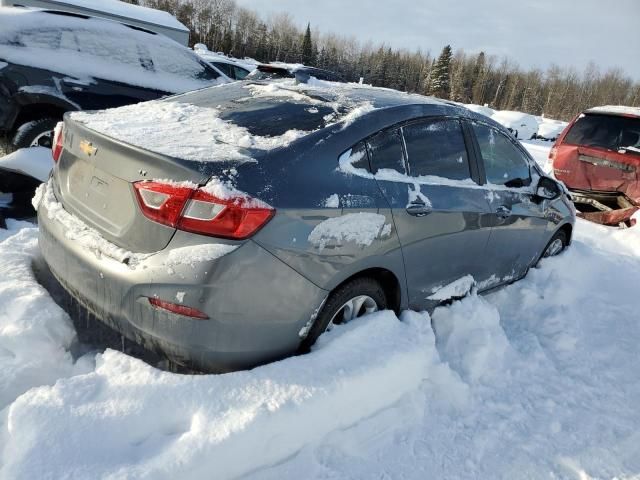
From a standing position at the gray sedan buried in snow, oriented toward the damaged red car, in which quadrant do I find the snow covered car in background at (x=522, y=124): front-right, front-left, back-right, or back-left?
front-left

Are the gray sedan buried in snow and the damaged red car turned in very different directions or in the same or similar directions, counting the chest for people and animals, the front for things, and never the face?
same or similar directions

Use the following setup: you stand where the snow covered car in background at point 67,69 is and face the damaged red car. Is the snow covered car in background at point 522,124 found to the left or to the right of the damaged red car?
left

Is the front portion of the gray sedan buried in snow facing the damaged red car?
yes

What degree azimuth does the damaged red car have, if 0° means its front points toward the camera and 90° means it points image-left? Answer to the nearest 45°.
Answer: approximately 180°

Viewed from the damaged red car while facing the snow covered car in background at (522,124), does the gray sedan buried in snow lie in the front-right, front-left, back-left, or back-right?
back-left

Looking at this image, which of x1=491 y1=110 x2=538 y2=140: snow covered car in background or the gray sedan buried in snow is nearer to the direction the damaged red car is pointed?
the snow covered car in background

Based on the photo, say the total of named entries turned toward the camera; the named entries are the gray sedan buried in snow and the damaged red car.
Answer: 0

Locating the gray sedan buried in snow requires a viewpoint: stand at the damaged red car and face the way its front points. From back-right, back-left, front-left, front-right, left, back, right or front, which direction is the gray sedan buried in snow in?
back

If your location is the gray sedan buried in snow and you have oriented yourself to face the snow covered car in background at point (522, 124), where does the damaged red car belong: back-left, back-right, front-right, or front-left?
front-right

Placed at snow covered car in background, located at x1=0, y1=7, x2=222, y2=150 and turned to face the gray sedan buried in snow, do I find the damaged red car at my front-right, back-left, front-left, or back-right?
front-left

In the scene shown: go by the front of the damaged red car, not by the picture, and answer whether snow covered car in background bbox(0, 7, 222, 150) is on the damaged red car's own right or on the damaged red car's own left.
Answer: on the damaged red car's own left

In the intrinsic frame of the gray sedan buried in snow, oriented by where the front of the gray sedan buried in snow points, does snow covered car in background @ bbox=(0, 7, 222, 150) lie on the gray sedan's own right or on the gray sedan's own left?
on the gray sedan's own left

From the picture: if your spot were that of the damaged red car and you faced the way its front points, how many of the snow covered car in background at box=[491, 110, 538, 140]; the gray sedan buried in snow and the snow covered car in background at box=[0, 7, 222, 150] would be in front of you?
1

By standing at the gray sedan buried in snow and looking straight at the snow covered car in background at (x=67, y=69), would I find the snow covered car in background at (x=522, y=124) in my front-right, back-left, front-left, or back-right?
front-right

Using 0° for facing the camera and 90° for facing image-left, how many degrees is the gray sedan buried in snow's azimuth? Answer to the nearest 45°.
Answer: approximately 225°
